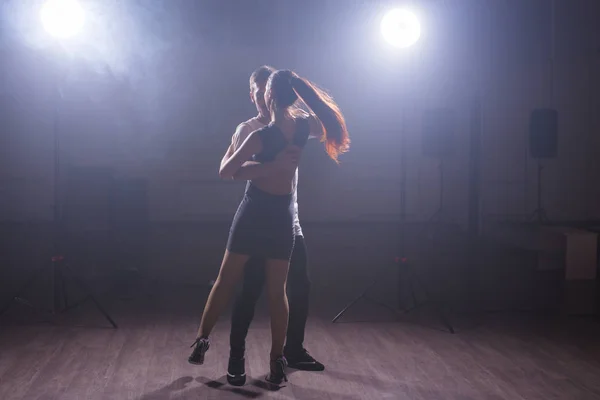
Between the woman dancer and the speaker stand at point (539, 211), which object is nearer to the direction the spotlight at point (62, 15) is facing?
the woman dancer

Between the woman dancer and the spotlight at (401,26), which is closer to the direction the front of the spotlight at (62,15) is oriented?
the woman dancer

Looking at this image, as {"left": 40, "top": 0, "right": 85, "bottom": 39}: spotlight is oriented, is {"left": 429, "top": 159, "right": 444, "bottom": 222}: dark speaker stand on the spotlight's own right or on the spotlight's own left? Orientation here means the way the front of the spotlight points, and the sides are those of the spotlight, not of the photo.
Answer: on the spotlight's own left

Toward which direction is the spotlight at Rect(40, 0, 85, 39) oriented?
toward the camera

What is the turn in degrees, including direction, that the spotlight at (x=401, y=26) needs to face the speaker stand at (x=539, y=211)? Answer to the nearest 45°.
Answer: approximately 135° to its left

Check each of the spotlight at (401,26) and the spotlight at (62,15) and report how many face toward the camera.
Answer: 2

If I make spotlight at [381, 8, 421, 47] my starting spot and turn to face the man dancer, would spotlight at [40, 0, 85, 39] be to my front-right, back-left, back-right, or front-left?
front-right

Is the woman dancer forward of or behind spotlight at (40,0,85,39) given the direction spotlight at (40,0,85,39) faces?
forward

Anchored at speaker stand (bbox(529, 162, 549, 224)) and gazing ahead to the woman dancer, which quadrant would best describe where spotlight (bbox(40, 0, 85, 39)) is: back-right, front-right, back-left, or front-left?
front-right

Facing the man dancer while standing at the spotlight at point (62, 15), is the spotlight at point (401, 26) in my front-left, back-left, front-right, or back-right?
front-left

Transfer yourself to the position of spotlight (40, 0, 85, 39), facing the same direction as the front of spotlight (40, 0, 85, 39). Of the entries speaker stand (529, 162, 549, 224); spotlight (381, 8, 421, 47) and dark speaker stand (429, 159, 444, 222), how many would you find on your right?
0

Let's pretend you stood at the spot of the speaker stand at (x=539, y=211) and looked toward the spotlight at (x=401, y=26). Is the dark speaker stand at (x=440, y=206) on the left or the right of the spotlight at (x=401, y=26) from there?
right

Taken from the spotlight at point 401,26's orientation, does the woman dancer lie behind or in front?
in front

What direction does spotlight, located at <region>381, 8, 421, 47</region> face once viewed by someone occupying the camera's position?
facing the viewer
